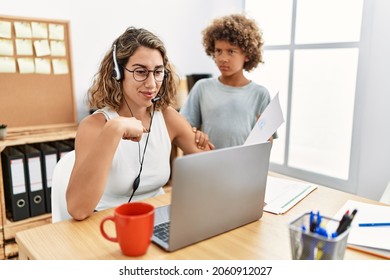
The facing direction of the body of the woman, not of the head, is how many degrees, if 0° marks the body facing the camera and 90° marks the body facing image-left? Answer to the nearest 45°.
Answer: approximately 315°

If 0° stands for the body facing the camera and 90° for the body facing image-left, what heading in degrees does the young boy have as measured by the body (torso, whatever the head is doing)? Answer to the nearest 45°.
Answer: approximately 0°

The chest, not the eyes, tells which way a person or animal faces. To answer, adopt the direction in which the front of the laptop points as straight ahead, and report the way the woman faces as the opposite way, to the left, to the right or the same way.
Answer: the opposite way

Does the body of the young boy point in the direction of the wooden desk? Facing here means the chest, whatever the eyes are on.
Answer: yes

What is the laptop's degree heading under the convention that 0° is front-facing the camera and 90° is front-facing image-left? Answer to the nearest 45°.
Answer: approximately 135°

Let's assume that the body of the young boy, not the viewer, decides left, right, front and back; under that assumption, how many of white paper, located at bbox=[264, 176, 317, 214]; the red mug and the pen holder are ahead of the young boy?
3
